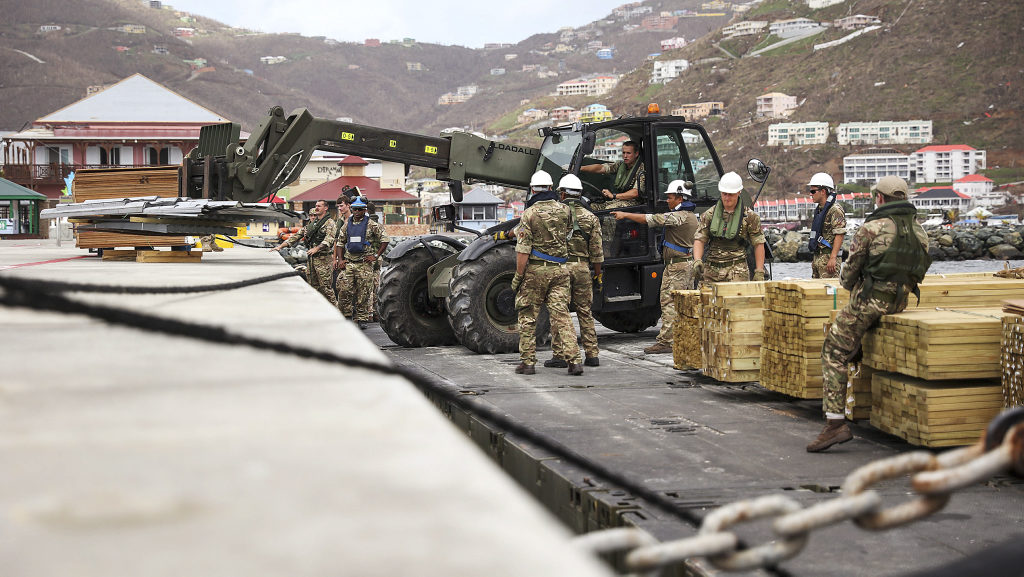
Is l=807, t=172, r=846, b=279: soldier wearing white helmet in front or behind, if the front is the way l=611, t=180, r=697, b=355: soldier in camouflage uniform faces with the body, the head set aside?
behind

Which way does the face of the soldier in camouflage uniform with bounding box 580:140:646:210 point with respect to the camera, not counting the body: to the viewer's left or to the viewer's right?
to the viewer's left

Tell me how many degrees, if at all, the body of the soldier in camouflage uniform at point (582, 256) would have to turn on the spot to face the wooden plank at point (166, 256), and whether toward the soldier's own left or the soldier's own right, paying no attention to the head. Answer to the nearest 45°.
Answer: approximately 90° to the soldier's own left

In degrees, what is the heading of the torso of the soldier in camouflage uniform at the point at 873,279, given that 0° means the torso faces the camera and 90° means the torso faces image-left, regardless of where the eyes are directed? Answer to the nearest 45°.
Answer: approximately 135°

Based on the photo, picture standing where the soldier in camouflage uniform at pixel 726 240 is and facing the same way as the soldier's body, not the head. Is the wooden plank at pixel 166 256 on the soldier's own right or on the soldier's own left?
on the soldier's own right

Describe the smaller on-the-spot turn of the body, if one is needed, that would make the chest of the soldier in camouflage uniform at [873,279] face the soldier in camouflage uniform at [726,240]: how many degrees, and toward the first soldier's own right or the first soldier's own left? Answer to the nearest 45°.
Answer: approximately 45° to the first soldier's own right

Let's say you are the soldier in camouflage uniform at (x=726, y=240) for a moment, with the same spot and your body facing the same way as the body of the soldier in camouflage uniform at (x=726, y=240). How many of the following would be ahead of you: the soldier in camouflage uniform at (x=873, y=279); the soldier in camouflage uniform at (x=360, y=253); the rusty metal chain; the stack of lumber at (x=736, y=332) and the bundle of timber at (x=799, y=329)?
4

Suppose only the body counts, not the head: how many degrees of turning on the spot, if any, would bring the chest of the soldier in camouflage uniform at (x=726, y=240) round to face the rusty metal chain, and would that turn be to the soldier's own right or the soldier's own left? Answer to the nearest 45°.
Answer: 0° — they already face it

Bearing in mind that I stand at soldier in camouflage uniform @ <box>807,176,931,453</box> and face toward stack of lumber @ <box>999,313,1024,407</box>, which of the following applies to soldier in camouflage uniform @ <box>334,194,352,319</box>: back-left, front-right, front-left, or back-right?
back-left

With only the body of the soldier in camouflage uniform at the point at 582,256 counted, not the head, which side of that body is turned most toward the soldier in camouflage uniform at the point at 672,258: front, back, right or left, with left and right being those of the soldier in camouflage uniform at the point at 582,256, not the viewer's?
right

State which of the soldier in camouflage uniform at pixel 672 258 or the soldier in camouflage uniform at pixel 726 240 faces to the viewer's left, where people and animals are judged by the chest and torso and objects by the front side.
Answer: the soldier in camouflage uniform at pixel 672 258
